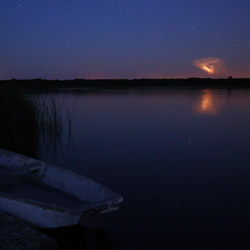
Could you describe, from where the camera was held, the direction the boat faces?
facing the viewer and to the right of the viewer
